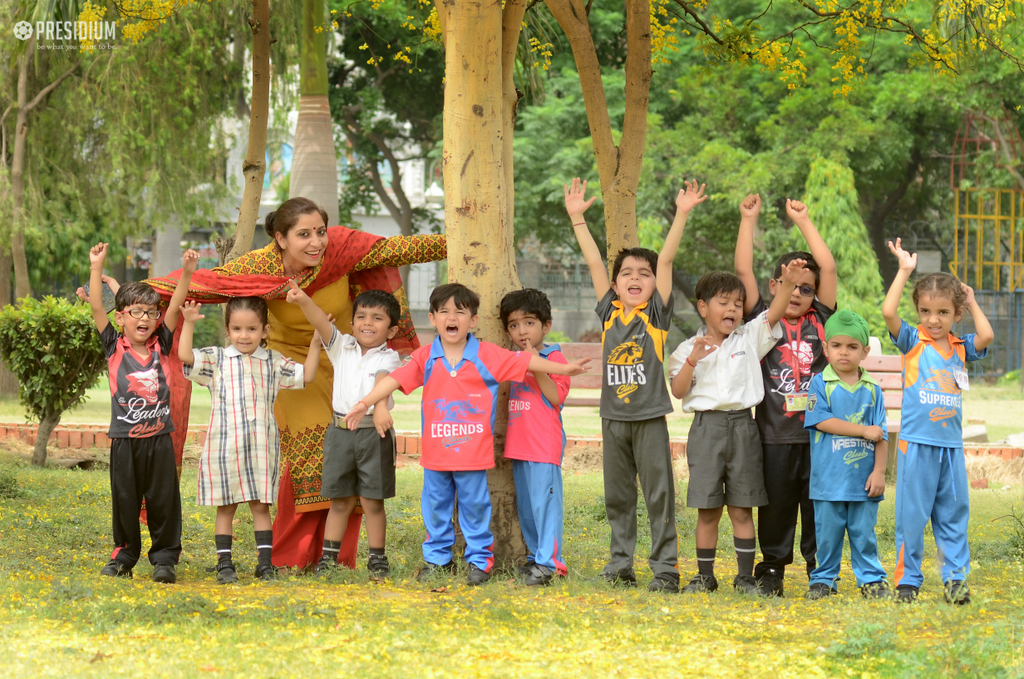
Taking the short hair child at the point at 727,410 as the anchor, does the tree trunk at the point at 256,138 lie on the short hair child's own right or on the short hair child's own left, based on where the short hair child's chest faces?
on the short hair child's own right

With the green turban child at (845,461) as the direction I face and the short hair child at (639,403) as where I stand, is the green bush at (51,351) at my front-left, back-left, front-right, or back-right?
back-left

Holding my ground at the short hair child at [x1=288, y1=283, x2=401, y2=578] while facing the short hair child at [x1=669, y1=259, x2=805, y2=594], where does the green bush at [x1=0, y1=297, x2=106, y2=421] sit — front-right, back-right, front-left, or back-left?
back-left

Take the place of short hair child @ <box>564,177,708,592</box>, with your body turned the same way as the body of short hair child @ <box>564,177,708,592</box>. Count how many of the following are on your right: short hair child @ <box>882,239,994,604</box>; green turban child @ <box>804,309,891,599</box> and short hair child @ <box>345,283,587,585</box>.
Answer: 1

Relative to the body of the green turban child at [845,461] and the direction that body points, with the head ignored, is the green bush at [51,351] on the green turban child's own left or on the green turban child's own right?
on the green turban child's own right

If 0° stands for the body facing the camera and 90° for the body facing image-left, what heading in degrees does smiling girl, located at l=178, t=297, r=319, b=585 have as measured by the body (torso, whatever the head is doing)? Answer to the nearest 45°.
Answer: approximately 0°

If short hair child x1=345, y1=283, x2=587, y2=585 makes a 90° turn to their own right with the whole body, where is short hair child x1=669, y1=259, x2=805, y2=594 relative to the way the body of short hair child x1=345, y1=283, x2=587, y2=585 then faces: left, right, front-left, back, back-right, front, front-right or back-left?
back
